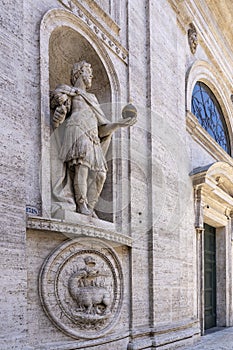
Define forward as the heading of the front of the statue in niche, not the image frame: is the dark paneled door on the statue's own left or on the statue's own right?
on the statue's own left

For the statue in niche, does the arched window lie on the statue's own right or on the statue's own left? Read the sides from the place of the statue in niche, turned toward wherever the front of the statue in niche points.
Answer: on the statue's own left
